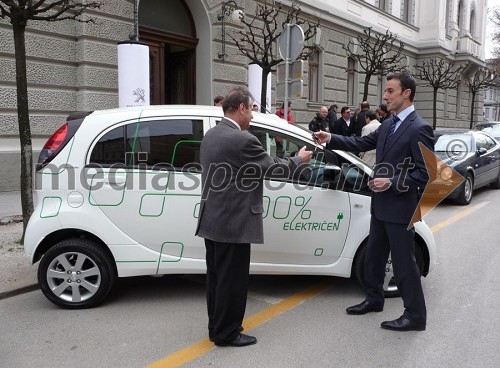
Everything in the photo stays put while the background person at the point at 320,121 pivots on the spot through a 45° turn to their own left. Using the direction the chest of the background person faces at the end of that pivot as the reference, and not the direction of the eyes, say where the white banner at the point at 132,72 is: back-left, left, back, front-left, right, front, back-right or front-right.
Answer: back-right

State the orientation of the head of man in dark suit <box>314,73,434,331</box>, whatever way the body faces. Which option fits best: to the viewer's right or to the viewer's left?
to the viewer's left

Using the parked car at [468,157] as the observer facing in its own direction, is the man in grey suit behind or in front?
in front

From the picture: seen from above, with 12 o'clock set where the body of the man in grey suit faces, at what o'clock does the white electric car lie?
The white electric car is roughly at 9 o'clock from the man in grey suit.

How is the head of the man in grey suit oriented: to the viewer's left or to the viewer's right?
to the viewer's right

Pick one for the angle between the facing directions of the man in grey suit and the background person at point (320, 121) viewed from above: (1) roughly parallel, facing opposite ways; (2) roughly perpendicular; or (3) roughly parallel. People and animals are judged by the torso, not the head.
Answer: roughly perpendicular

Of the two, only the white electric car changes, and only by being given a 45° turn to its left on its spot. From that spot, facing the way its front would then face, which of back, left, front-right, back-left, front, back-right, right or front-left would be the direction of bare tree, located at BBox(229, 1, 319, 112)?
front-left

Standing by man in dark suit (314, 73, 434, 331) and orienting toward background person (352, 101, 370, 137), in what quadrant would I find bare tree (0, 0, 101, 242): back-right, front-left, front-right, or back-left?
front-left

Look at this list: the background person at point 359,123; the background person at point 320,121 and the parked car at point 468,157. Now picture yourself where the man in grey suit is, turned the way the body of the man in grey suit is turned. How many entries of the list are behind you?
0

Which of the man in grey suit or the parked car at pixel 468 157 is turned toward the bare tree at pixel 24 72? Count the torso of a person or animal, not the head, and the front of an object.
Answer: the parked car

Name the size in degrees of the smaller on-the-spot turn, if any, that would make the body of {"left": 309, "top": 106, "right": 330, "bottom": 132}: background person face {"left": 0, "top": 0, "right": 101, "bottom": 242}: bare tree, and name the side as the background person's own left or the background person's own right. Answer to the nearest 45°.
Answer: approximately 90° to the background person's own right

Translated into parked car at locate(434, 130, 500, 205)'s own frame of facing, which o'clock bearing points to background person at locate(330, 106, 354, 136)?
The background person is roughly at 2 o'clock from the parked car.

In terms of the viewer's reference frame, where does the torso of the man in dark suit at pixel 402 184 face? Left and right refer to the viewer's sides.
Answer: facing the viewer and to the left of the viewer

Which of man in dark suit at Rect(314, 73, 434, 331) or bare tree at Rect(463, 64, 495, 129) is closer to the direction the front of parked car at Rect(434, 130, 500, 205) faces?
the man in dark suit

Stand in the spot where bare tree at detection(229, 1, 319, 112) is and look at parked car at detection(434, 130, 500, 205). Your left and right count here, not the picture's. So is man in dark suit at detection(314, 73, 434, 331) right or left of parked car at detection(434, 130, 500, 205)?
right

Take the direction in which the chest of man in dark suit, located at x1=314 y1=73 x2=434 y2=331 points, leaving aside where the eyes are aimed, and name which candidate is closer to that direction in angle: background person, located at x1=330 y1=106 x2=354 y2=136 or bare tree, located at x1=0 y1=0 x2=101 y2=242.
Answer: the bare tree

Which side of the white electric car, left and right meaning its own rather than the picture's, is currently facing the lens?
right
